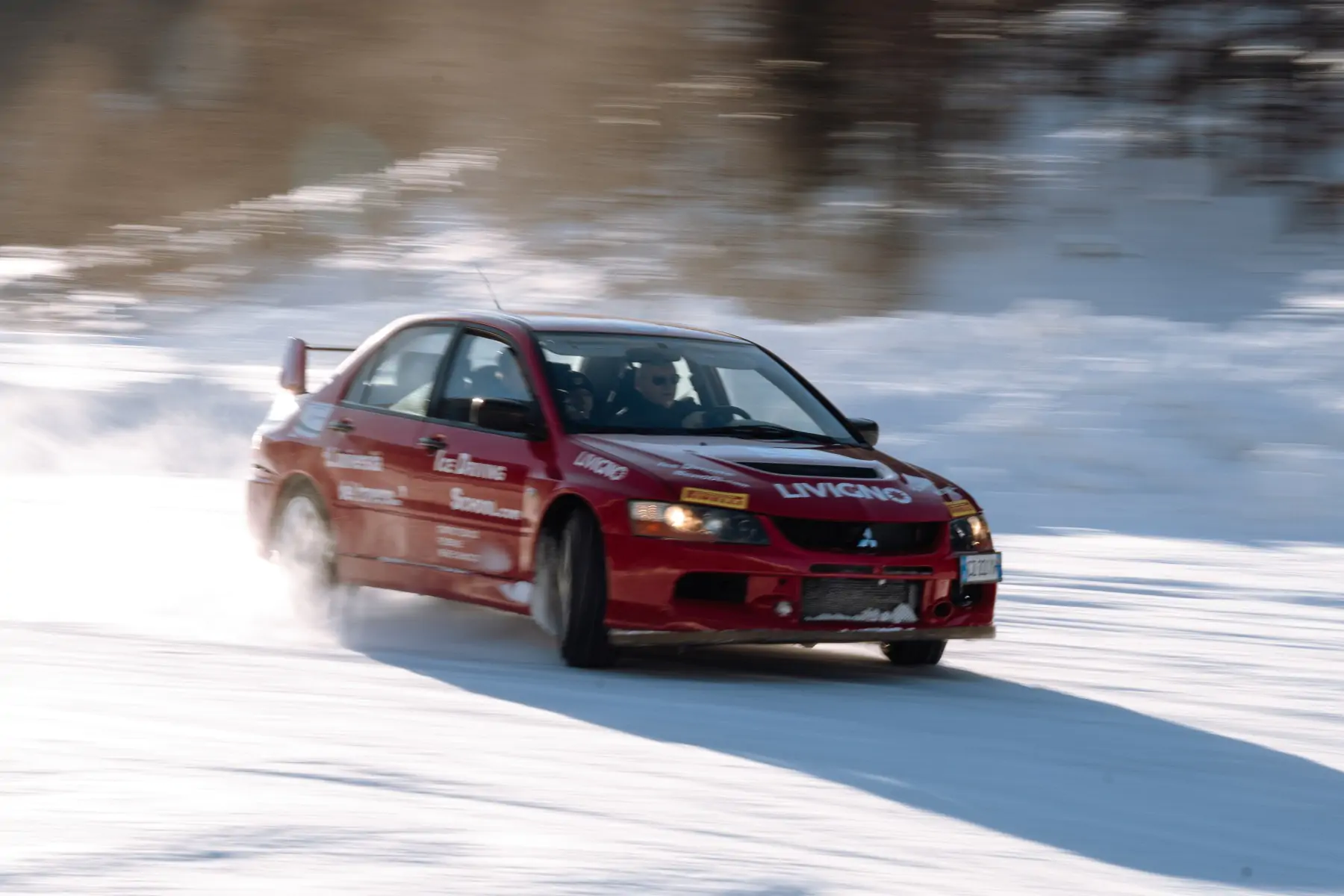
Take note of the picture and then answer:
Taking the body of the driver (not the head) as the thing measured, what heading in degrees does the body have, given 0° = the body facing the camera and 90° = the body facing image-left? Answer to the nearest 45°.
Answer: approximately 315°

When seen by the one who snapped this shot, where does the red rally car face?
facing the viewer and to the right of the viewer
